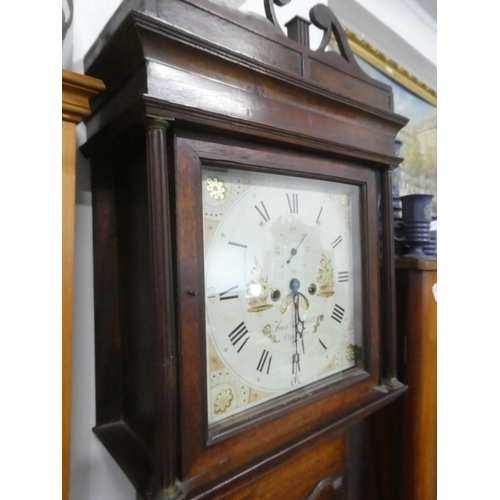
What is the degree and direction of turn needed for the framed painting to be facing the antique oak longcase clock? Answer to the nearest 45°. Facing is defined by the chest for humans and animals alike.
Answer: approximately 45° to its right

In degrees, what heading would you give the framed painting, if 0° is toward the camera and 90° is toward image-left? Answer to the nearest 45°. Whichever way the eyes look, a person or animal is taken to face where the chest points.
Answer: approximately 315°

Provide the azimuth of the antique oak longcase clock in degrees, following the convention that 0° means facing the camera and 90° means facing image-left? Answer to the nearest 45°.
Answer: approximately 315°

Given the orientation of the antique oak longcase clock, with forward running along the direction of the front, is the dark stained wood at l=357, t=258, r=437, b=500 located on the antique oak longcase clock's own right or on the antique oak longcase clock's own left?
on the antique oak longcase clock's own left

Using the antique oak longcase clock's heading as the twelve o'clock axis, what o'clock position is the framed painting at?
The framed painting is roughly at 9 o'clock from the antique oak longcase clock.
